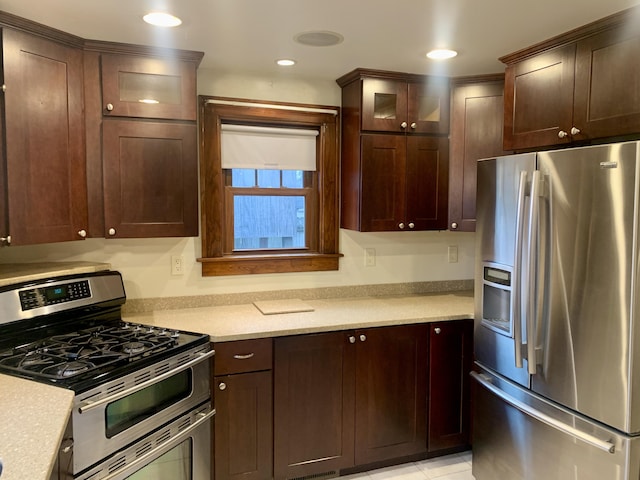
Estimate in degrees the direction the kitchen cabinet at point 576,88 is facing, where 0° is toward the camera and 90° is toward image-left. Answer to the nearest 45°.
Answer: approximately 45°

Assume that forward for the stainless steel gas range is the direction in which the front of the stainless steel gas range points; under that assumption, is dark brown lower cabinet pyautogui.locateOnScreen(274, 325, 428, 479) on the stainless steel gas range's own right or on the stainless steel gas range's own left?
on the stainless steel gas range's own left

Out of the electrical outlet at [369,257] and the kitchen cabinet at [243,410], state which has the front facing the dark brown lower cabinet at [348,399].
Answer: the electrical outlet

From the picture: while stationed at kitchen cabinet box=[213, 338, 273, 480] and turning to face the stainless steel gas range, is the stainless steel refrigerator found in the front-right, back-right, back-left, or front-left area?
back-left

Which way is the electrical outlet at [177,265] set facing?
toward the camera

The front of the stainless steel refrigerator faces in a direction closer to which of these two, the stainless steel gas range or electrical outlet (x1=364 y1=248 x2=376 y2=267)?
the stainless steel gas range

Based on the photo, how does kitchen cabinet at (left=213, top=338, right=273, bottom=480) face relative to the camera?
toward the camera

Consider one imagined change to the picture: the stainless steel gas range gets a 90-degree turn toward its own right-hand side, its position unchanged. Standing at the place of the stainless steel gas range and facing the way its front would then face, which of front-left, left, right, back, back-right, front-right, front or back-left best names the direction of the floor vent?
back-left

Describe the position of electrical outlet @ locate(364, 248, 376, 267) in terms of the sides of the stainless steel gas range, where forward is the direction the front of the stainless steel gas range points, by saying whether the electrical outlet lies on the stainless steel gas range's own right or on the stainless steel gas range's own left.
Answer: on the stainless steel gas range's own left

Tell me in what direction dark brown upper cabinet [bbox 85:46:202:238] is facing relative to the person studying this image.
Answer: facing the viewer
